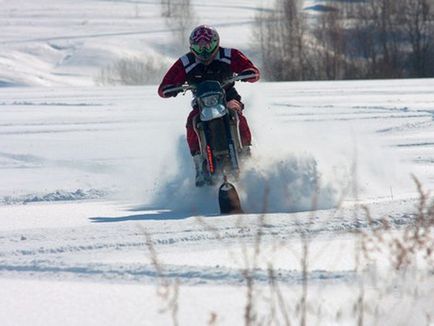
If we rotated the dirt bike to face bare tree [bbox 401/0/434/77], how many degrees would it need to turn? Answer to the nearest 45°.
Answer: approximately 180°

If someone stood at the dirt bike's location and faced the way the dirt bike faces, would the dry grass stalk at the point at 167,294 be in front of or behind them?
in front

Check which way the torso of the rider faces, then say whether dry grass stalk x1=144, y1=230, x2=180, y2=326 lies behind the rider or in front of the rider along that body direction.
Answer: in front

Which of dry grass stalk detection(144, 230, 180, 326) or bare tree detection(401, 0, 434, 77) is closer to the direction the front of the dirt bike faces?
the dry grass stalk

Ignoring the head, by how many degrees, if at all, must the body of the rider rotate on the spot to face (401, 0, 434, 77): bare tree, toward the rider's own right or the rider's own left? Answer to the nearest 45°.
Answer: approximately 180°
